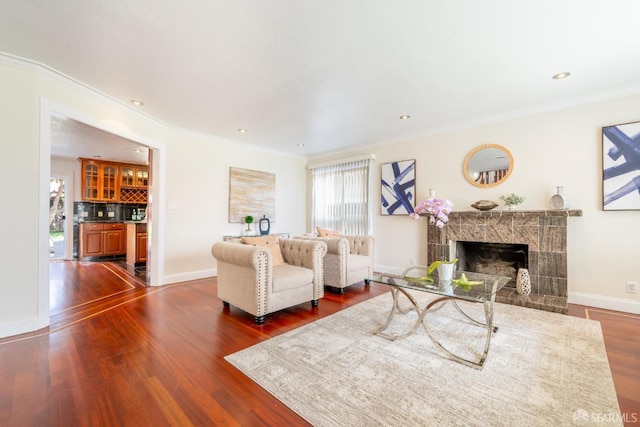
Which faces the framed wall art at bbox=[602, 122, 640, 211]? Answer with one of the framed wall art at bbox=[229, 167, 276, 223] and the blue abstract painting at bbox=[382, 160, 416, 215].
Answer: the framed wall art at bbox=[229, 167, 276, 223]

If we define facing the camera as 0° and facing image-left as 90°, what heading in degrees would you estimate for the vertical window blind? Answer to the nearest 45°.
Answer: approximately 45°

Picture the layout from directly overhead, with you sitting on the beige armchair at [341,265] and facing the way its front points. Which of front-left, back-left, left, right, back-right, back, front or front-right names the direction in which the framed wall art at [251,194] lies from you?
back

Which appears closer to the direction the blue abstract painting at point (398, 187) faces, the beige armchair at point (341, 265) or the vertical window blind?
the beige armchair

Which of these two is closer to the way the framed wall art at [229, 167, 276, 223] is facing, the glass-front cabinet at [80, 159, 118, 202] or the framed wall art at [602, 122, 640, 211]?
the framed wall art

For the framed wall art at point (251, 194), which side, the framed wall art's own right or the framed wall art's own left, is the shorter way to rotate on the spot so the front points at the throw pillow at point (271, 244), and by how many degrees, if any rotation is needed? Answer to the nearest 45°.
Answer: approximately 45° to the framed wall art's own right

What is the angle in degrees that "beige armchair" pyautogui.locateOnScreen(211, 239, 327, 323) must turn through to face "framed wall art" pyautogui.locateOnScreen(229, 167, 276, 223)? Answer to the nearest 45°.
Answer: approximately 135° to its left

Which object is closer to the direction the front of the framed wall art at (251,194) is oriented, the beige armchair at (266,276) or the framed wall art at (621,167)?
the framed wall art

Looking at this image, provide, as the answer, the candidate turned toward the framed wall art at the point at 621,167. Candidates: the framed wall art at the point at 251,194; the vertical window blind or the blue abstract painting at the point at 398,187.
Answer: the framed wall art at the point at 251,194
